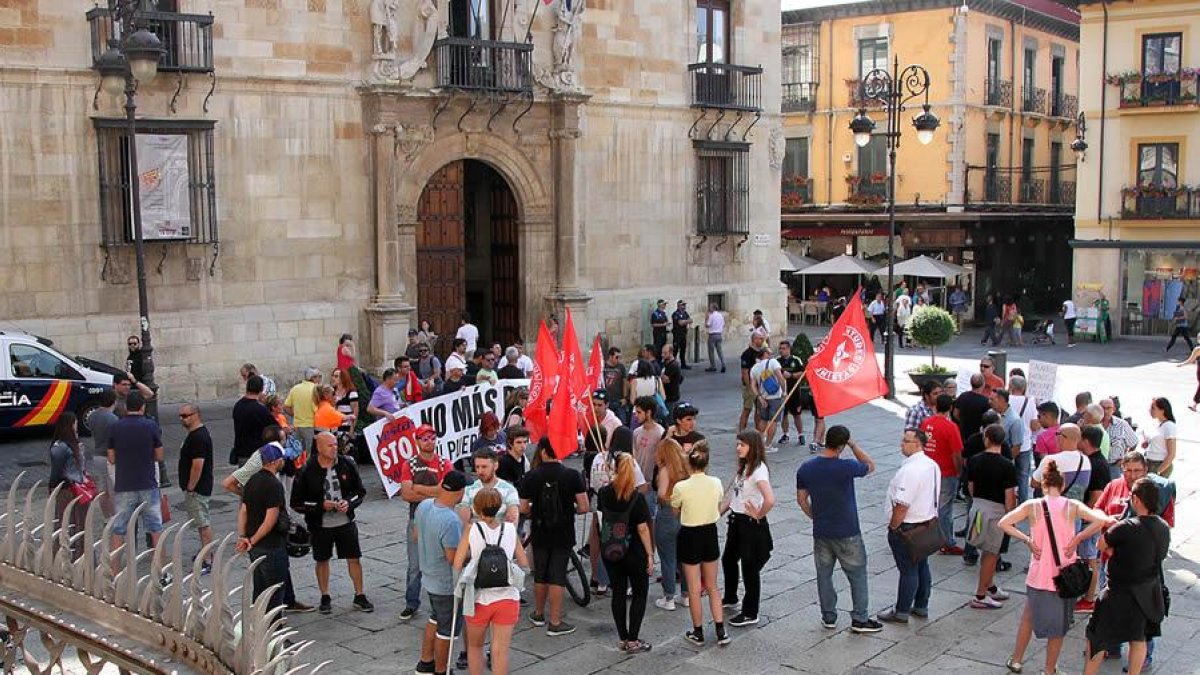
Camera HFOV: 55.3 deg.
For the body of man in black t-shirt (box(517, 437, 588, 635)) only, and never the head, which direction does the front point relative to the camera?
away from the camera

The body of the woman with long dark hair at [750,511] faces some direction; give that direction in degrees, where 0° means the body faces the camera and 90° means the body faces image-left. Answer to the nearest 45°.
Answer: approximately 45°

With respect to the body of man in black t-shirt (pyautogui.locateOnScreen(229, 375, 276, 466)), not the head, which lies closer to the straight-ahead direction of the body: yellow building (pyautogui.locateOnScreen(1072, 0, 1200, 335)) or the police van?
the yellow building

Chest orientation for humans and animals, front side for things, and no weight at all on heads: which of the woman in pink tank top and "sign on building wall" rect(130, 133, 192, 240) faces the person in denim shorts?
the sign on building wall

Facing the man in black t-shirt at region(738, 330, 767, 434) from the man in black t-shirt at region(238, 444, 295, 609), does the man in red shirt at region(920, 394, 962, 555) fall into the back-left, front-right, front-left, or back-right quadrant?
front-right

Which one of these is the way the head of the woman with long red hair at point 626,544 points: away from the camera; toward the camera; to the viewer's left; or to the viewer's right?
away from the camera

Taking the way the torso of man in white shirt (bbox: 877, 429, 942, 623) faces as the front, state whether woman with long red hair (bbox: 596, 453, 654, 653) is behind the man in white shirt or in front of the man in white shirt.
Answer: in front

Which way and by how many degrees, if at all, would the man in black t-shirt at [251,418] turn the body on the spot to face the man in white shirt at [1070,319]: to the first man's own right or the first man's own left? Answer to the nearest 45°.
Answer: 0° — they already face them

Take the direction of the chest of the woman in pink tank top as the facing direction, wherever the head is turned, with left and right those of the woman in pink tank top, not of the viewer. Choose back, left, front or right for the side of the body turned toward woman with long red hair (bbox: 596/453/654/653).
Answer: left

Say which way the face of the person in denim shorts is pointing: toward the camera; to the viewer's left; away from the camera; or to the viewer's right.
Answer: away from the camera

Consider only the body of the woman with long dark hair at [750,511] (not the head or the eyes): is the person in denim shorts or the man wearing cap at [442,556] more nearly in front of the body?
the man wearing cap

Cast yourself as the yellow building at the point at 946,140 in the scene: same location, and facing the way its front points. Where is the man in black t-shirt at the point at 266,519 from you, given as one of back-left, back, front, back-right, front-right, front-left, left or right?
front-left

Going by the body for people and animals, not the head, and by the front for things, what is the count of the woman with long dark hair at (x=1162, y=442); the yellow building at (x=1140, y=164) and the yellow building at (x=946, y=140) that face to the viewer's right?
0

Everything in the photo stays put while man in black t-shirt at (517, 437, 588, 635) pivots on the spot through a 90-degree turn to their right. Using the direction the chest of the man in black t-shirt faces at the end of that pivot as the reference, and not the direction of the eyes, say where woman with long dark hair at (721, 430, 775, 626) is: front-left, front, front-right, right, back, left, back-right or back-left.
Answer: front

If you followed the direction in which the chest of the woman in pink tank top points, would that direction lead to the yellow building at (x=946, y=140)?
yes

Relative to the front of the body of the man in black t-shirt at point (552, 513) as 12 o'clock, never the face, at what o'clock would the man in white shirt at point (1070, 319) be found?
The man in white shirt is roughly at 1 o'clock from the man in black t-shirt.

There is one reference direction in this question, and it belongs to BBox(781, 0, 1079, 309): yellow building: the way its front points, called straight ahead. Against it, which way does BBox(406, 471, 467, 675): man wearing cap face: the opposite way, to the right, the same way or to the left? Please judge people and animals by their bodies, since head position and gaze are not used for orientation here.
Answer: the opposite way

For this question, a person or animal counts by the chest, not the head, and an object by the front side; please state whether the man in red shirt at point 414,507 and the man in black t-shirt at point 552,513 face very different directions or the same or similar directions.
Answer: very different directions
